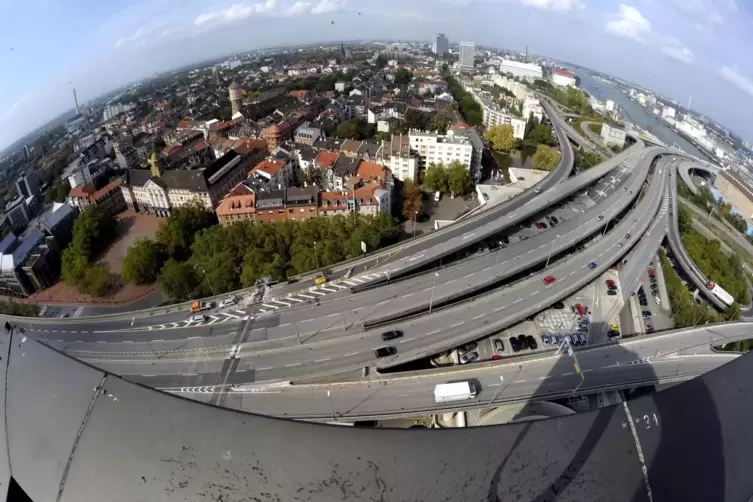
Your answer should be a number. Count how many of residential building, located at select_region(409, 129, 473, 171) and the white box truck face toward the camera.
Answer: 1

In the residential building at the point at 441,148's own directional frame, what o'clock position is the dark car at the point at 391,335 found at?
The dark car is roughly at 12 o'clock from the residential building.

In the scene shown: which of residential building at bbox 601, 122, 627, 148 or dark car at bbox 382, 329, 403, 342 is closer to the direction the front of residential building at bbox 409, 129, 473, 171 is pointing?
the dark car

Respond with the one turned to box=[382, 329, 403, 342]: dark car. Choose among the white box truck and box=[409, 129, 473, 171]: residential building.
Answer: the residential building

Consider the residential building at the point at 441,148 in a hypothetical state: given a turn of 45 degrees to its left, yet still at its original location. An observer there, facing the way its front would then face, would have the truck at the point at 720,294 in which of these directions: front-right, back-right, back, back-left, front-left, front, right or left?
front

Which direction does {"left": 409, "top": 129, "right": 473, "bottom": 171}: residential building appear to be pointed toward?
toward the camera

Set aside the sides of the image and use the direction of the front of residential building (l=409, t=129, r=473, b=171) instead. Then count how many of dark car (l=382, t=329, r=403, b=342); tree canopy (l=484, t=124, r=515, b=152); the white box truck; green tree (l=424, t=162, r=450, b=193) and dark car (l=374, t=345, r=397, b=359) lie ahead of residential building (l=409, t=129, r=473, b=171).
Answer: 4

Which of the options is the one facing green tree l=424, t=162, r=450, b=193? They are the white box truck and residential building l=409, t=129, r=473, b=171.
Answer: the residential building

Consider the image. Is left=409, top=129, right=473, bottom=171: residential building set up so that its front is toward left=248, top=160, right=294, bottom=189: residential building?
no

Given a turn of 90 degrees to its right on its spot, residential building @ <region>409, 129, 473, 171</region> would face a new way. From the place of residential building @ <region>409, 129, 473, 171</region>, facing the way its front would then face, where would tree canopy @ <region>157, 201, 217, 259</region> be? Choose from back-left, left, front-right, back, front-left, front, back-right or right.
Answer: front-left

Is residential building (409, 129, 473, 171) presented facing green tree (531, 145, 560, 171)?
no

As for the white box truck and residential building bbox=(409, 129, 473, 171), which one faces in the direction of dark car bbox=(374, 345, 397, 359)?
the residential building
